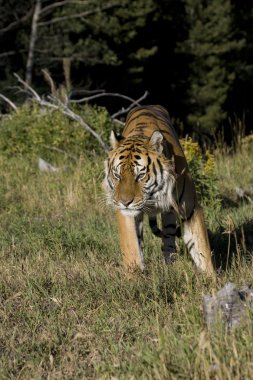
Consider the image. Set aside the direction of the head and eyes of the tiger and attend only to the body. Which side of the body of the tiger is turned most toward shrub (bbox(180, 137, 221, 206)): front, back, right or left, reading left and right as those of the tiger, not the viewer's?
back

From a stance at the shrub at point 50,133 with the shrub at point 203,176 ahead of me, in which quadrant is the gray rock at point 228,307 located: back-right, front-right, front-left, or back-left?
front-right

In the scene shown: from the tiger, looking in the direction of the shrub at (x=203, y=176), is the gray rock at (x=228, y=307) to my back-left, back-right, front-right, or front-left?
back-right

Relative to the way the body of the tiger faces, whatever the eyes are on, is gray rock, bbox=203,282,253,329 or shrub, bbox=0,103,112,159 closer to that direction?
the gray rock

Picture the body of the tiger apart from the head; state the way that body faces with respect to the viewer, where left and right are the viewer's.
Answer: facing the viewer

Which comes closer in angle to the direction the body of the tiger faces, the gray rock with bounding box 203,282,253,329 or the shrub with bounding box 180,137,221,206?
the gray rock

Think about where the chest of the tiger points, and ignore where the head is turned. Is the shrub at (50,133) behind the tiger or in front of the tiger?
behind

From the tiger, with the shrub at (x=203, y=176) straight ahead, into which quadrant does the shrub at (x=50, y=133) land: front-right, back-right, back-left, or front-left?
front-left

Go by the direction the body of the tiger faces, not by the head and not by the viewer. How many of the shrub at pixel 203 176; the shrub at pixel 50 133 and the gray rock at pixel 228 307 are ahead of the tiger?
1

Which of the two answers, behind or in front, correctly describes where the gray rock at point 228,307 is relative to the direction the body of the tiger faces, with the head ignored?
in front
